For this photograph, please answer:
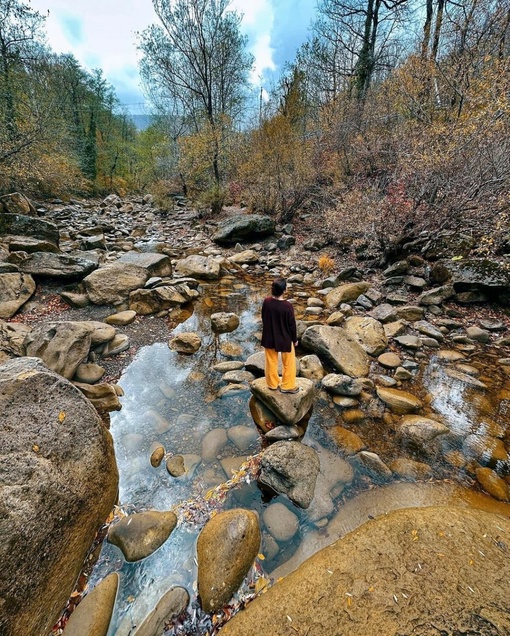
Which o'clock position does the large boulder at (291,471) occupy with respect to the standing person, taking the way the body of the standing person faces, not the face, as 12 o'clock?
The large boulder is roughly at 6 o'clock from the standing person.

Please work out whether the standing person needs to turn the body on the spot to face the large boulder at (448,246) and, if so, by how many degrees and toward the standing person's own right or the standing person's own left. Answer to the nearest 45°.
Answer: approximately 45° to the standing person's own right

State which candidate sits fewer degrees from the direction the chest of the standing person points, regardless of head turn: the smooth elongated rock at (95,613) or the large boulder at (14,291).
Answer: the large boulder

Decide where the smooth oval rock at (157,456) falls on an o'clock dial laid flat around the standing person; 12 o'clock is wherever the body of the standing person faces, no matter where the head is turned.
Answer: The smooth oval rock is roughly at 8 o'clock from the standing person.

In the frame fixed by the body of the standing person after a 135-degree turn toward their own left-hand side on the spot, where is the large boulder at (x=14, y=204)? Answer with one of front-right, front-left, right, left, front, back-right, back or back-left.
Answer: right

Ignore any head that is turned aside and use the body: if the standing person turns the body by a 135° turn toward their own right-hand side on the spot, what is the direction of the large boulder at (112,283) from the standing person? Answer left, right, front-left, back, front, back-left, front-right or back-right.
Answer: back

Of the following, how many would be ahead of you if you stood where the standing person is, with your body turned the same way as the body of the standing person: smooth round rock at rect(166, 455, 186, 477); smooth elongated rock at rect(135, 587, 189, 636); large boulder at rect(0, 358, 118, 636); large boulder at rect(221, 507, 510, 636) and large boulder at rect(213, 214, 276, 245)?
1

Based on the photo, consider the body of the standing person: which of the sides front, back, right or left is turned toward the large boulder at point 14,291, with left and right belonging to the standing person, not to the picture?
left

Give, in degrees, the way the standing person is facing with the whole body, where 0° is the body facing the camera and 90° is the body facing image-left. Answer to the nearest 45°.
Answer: approximately 180°

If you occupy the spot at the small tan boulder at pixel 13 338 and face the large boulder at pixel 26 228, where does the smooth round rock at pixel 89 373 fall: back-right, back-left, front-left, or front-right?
back-right

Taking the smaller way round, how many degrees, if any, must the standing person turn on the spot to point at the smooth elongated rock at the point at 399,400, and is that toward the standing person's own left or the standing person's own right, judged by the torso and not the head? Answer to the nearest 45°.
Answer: approximately 90° to the standing person's own right

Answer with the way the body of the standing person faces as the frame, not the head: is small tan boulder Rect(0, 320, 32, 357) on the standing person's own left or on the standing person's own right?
on the standing person's own left

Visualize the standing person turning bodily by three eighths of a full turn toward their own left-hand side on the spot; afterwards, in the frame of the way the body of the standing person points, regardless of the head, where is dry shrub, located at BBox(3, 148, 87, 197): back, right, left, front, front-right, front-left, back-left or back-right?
right

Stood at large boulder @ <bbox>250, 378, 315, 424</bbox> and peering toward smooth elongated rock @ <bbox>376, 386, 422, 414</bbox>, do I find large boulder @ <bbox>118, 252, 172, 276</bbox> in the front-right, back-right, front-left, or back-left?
back-left

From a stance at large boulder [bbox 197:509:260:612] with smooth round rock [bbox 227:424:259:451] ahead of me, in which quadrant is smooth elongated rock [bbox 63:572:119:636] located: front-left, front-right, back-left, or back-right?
back-left

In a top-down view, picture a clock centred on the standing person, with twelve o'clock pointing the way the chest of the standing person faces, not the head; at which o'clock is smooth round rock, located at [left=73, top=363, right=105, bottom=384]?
The smooth round rock is roughly at 9 o'clock from the standing person.

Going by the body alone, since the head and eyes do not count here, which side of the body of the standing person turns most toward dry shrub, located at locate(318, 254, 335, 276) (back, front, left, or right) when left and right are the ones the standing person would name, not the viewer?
front

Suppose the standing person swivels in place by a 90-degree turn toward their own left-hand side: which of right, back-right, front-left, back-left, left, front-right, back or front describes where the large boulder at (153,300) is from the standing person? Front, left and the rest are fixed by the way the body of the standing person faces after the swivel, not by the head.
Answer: front-right

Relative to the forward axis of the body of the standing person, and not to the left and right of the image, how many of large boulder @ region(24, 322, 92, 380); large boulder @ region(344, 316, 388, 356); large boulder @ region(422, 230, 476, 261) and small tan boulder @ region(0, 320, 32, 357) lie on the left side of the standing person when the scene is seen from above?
2

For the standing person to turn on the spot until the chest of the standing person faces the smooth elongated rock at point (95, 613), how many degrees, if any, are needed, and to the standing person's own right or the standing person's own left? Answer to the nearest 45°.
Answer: approximately 135° to the standing person's own left
